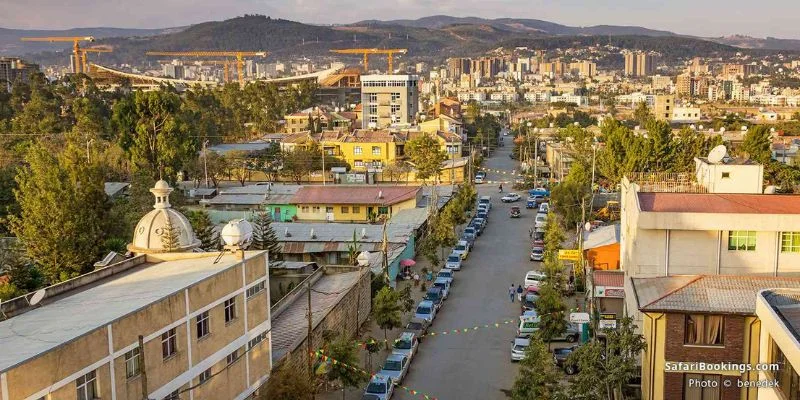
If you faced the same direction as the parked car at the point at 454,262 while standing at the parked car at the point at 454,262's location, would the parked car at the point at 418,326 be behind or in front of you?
in front

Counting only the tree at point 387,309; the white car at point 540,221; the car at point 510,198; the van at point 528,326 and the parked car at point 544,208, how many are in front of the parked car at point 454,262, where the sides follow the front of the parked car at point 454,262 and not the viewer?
2

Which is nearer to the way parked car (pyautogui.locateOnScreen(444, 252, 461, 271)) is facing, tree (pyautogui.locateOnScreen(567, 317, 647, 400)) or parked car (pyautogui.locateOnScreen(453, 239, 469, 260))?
the tree

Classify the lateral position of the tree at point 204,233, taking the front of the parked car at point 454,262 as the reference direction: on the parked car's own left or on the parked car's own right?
on the parked car's own right

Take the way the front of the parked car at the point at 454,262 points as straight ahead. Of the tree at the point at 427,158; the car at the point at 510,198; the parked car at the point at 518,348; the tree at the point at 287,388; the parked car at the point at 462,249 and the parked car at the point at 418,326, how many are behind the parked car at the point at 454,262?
3

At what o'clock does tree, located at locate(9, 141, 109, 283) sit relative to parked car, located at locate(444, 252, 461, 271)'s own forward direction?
The tree is roughly at 2 o'clock from the parked car.

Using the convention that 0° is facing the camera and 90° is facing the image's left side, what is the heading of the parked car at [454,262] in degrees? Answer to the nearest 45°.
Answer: approximately 0°

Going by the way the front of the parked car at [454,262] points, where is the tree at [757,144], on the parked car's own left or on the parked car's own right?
on the parked car's own left

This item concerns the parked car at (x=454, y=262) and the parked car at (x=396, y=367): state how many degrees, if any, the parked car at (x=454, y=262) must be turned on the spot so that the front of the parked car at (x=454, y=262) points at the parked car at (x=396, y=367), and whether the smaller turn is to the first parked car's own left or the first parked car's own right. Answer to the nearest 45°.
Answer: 0° — it already faces it

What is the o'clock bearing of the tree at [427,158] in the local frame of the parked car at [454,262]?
The tree is roughly at 6 o'clock from the parked car.

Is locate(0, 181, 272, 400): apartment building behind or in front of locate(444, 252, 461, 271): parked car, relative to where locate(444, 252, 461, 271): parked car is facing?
in front

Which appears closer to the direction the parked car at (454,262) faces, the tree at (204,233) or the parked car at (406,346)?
the parked car

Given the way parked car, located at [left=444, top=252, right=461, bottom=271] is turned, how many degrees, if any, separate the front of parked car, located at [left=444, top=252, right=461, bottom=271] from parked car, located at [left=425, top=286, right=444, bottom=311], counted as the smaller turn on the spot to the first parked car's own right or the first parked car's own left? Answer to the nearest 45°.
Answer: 0° — it already faces it

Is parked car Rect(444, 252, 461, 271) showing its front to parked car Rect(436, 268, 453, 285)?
yes
